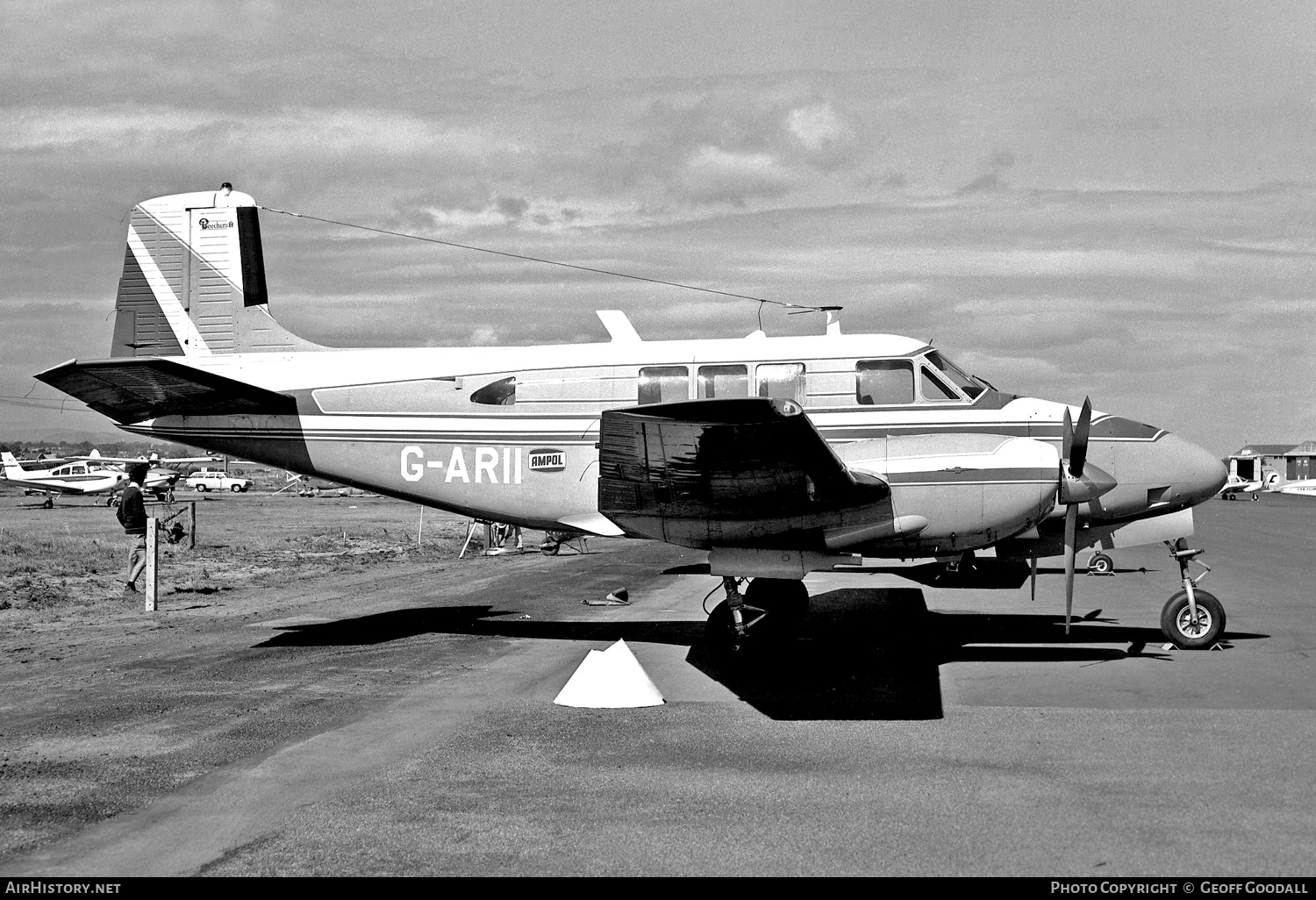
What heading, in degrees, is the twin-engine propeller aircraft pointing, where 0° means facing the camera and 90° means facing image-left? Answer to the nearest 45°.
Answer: approximately 270°

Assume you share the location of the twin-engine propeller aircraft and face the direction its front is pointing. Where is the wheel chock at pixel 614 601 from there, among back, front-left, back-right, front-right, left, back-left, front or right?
left

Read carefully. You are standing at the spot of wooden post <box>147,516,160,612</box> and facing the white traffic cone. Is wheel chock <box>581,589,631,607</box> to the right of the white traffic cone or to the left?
left

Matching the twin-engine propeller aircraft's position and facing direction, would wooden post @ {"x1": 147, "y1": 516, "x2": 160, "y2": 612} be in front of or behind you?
behind

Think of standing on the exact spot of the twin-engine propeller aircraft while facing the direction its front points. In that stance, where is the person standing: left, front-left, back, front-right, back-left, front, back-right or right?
back-left
